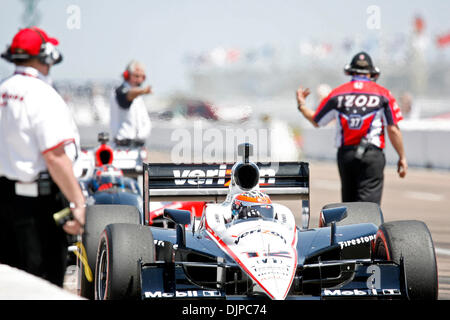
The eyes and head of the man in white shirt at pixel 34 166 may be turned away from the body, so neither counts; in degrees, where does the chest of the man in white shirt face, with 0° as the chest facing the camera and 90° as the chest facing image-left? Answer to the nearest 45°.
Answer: approximately 225°

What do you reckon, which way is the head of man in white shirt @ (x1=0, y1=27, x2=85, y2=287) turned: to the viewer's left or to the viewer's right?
to the viewer's right

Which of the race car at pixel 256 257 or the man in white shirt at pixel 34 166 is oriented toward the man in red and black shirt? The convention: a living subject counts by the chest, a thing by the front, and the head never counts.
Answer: the man in white shirt

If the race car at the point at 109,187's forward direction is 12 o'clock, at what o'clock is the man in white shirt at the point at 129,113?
The man in white shirt is roughly at 6 o'clock from the race car.

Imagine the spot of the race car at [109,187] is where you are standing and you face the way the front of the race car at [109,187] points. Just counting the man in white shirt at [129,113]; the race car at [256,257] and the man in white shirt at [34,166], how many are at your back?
1

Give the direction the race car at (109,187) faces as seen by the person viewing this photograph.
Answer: facing the viewer

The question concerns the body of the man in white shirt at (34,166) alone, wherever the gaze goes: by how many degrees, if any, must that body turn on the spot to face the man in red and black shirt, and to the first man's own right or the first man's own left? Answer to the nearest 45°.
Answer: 0° — they already face them

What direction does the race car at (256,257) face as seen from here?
toward the camera

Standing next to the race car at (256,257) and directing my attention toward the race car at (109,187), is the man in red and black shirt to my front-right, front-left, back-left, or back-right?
front-right

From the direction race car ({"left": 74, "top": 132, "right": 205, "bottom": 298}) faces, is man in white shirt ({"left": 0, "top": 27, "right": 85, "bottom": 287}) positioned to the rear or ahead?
ahead

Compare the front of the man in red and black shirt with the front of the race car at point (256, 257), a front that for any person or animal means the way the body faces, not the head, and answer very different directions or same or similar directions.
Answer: very different directions

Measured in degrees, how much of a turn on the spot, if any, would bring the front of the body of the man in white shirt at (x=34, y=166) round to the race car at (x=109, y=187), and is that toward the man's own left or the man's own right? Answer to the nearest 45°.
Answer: approximately 45° to the man's own left
